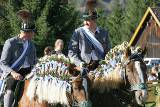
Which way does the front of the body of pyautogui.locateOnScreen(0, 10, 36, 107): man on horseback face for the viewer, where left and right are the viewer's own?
facing the viewer and to the right of the viewer

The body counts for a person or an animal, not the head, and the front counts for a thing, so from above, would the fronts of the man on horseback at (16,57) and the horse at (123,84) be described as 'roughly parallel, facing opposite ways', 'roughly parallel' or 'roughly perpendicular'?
roughly parallel

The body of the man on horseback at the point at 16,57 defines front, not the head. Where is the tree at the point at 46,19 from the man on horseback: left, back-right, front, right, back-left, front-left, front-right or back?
back-left

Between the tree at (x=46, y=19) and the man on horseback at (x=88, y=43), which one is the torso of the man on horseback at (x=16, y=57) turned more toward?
the man on horseback

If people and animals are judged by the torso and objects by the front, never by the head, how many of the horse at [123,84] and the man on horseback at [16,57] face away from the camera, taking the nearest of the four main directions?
0
